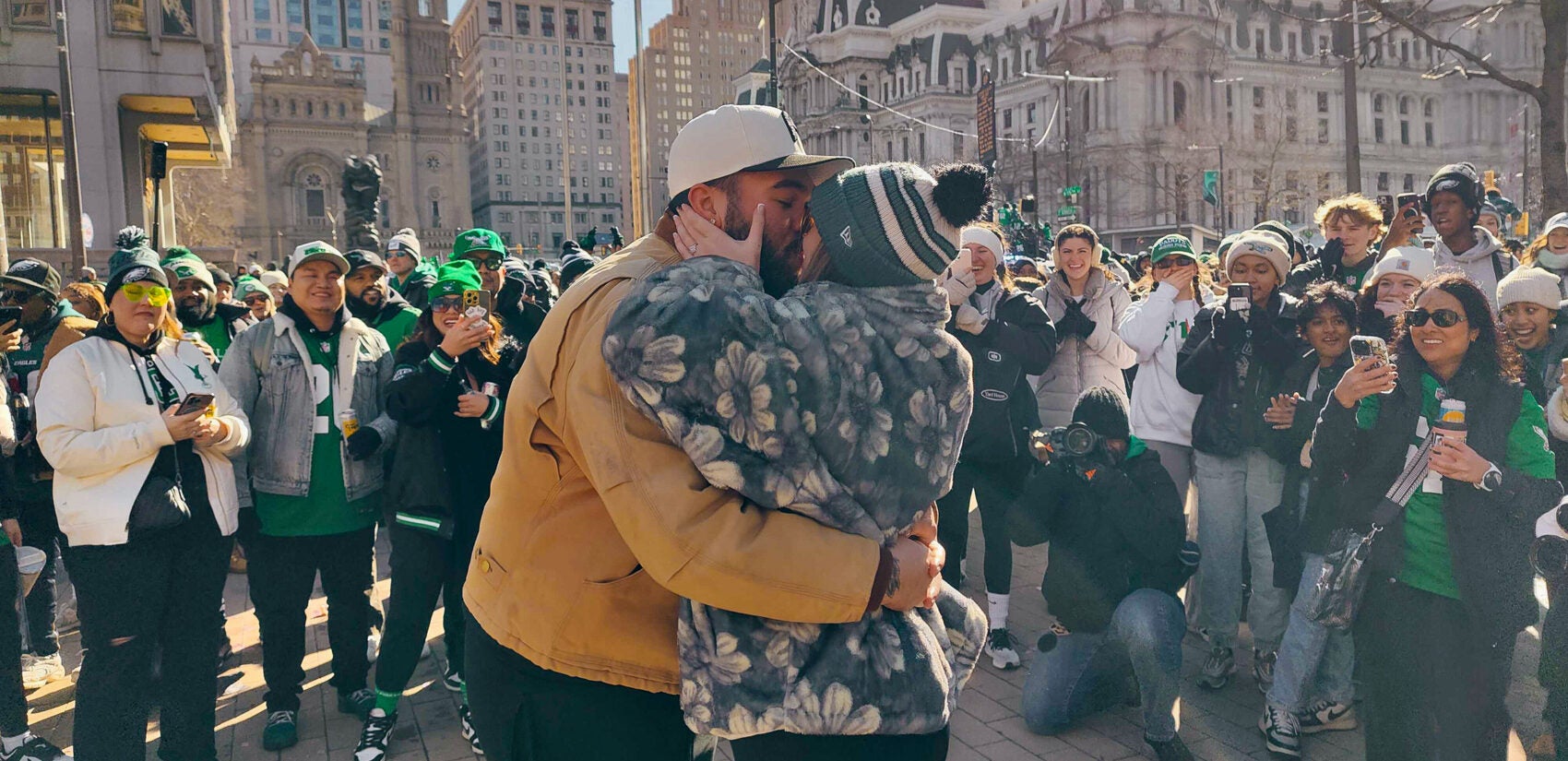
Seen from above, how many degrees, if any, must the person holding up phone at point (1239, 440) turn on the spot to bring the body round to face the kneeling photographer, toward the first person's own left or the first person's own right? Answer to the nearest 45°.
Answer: approximately 45° to the first person's own right

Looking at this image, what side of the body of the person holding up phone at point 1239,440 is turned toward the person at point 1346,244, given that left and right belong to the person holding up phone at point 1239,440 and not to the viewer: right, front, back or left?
back

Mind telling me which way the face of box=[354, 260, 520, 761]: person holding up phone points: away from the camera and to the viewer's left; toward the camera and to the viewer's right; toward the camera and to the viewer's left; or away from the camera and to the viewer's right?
toward the camera and to the viewer's right

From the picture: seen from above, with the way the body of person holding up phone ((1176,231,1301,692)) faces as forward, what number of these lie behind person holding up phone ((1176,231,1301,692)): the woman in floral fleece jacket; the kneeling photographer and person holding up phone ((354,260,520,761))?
0

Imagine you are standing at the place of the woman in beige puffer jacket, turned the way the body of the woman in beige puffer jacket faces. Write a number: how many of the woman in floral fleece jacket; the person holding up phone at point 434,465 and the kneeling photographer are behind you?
0

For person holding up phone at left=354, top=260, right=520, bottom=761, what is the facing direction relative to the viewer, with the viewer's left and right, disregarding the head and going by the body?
facing the viewer and to the right of the viewer

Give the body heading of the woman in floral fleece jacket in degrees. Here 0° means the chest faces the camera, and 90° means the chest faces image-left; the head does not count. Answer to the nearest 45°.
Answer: approximately 135°

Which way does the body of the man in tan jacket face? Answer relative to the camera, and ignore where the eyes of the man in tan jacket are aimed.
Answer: to the viewer's right

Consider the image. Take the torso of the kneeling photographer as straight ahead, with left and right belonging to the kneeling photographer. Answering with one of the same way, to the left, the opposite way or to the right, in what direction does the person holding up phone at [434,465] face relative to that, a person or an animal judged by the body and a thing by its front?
to the left

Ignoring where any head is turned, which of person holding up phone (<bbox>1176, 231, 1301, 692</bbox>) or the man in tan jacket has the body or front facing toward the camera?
the person holding up phone

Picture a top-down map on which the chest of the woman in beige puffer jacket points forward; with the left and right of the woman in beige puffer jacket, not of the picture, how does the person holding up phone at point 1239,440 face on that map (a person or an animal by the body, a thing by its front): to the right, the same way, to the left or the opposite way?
the same way

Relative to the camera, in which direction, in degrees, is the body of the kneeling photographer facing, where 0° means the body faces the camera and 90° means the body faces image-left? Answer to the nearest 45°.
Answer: approximately 0°

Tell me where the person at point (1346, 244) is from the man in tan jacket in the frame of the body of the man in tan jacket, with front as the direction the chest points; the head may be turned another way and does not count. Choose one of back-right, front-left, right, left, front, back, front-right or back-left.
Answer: front-left

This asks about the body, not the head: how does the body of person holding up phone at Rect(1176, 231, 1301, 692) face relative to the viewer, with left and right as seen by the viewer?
facing the viewer

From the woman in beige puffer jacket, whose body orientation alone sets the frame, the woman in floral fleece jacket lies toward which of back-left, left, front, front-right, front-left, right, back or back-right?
front
